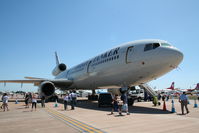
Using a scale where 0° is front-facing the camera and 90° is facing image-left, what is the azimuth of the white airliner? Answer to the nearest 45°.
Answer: approximately 315°
